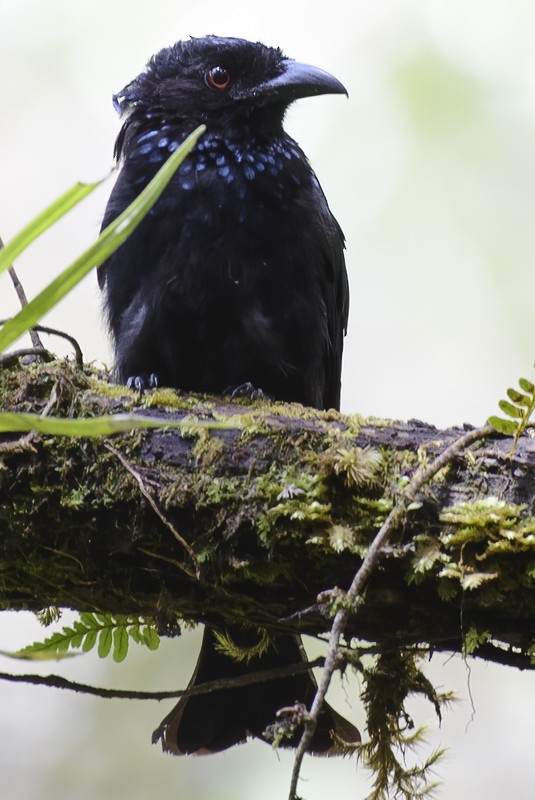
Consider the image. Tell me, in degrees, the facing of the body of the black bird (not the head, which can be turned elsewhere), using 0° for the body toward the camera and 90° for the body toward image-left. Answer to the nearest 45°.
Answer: approximately 0°
